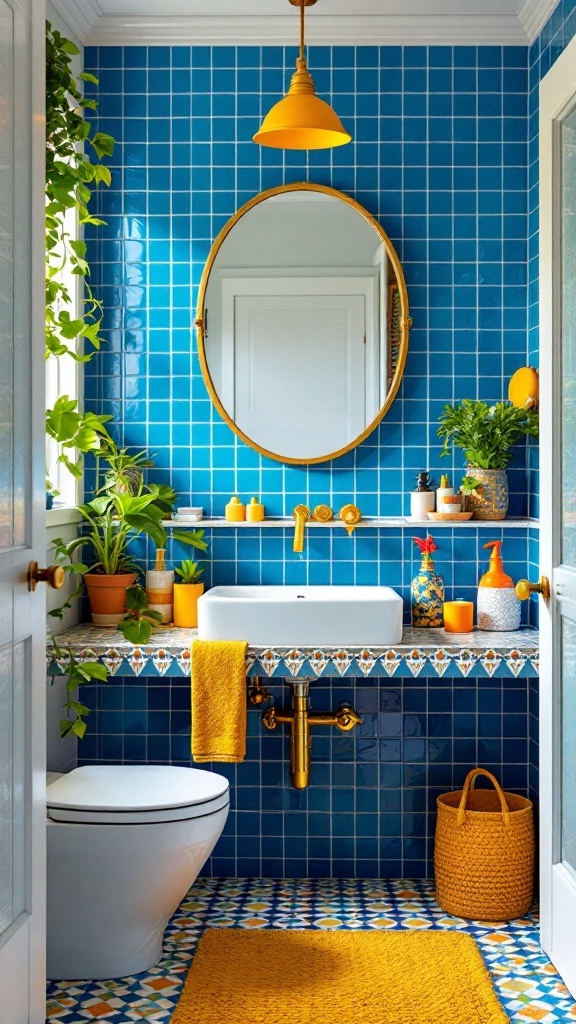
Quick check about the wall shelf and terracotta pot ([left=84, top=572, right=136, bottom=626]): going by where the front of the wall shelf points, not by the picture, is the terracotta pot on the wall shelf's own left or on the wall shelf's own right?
on the wall shelf's own right

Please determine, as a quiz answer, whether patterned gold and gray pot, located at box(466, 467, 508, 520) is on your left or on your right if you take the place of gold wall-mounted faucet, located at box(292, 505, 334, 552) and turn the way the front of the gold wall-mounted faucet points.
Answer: on your left

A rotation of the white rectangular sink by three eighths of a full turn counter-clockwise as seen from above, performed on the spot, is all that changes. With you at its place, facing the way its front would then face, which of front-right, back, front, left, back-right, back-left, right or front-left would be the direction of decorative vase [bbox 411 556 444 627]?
front

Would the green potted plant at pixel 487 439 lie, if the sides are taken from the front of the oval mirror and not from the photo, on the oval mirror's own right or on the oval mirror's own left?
on the oval mirror's own left
